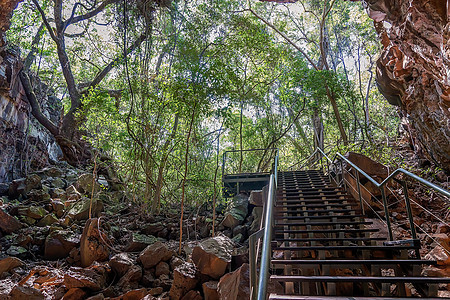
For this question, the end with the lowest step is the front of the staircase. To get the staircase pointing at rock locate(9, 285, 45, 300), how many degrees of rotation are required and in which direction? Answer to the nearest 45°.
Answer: approximately 90° to its right

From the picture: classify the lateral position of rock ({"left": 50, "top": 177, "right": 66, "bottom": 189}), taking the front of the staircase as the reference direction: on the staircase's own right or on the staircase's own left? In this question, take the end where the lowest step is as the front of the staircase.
on the staircase's own right

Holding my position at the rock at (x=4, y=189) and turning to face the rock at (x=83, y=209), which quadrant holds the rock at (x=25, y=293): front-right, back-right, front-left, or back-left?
front-right

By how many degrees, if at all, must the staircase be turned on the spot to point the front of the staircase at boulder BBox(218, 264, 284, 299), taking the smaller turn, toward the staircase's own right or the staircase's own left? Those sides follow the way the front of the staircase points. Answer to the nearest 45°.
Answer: approximately 90° to the staircase's own right

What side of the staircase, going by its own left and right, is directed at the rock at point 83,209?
right

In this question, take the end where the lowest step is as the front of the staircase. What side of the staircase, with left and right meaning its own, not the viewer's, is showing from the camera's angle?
front

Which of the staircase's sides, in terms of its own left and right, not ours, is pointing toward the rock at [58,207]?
right

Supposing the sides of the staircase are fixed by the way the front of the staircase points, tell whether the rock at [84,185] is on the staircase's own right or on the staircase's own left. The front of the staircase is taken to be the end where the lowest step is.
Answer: on the staircase's own right

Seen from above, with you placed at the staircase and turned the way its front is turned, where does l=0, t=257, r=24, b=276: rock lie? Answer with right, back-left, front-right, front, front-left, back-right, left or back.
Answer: right

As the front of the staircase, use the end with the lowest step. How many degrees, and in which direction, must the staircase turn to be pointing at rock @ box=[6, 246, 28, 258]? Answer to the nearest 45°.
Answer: approximately 90° to its right

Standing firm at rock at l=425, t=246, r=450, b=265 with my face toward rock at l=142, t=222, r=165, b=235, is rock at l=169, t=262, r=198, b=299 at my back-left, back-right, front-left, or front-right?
front-left

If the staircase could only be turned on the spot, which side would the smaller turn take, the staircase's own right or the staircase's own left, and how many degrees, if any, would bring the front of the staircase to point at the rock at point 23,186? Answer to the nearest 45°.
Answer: approximately 90° to the staircase's own right

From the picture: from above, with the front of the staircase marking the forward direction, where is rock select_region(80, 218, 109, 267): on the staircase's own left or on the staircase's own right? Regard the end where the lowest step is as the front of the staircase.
on the staircase's own right

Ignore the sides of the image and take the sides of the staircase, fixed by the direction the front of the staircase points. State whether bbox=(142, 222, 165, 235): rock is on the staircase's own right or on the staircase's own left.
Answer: on the staircase's own right
